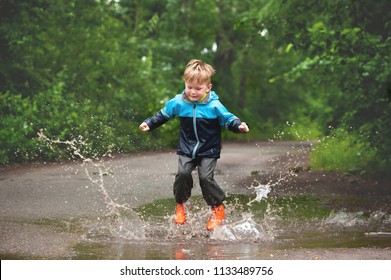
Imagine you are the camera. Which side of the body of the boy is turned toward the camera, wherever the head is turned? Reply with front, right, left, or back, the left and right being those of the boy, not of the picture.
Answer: front

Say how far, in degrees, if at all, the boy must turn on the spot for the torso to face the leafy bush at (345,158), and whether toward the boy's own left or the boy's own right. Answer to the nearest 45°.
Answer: approximately 135° to the boy's own left
